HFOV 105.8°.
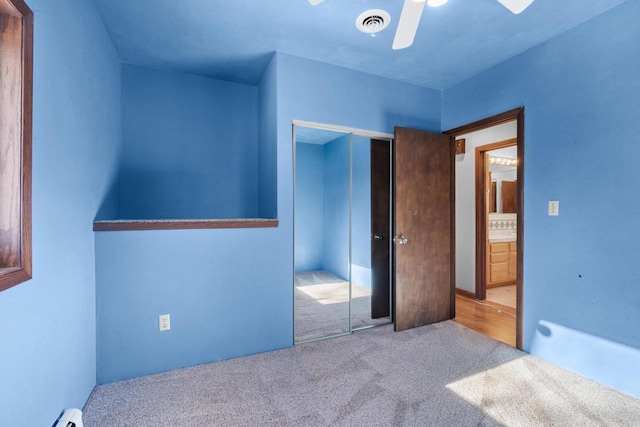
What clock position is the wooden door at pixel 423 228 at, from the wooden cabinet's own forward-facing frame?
The wooden door is roughly at 2 o'clock from the wooden cabinet.

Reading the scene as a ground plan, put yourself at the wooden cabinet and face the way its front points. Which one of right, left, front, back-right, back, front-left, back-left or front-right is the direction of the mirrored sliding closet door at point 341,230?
right

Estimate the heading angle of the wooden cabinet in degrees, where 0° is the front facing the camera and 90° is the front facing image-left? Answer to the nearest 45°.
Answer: approximately 315°

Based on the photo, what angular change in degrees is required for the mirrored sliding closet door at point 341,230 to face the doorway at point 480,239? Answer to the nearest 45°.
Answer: approximately 45° to its left

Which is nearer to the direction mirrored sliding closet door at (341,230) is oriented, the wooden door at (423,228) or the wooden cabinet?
the wooden door

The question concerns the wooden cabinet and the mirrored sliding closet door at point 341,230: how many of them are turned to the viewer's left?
0

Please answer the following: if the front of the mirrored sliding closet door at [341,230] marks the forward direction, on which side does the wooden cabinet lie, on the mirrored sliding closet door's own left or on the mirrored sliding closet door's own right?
on the mirrored sliding closet door's own left

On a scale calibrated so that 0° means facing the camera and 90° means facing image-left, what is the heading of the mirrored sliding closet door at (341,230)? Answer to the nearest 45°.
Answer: approximately 315°

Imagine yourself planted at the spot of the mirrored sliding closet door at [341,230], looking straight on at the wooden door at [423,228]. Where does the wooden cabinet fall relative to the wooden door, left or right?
left
